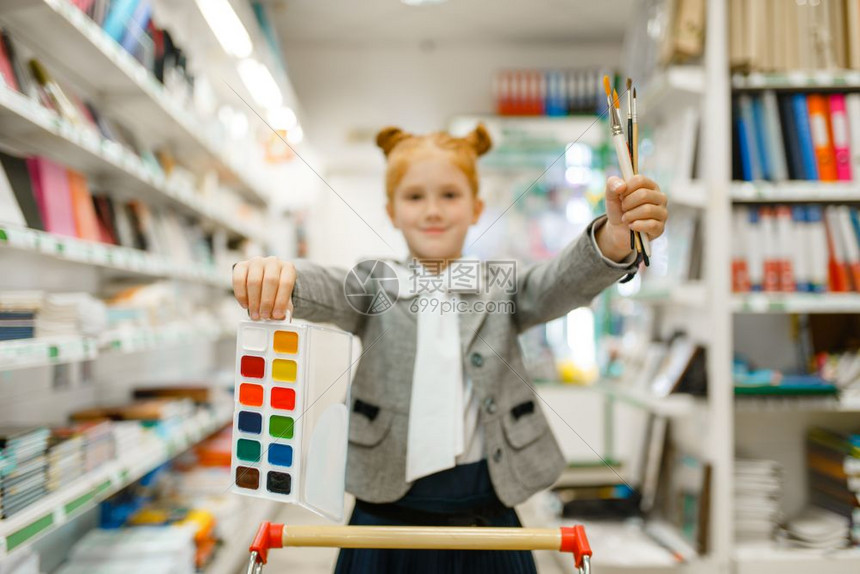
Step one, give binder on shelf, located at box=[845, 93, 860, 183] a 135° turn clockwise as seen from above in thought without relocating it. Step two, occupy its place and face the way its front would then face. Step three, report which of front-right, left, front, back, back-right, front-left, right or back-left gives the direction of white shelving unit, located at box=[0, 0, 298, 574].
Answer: left

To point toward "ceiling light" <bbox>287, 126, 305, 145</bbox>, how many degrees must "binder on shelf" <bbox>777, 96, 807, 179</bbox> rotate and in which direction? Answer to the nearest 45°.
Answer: approximately 45° to its right

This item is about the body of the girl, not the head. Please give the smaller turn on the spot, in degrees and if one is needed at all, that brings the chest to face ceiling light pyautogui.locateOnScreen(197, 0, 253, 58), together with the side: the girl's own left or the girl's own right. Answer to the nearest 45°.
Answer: approximately 135° to the girl's own right

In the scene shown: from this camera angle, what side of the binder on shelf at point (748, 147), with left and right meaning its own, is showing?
front

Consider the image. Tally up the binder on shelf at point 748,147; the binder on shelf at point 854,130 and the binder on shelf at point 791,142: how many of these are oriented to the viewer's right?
0

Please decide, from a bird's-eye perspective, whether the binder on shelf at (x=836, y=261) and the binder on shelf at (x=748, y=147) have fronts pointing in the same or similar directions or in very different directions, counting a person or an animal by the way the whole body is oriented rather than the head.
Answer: same or similar directions

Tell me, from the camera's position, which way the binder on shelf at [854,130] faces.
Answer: facing the viewer

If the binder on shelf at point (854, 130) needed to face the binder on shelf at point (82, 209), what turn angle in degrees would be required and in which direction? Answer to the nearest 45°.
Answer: approximately 45° to its right

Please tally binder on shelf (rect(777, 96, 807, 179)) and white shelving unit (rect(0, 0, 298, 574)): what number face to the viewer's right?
1

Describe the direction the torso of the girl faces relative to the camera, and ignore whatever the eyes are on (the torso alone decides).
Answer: toward the camera

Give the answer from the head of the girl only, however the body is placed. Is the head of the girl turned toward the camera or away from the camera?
toward the camera

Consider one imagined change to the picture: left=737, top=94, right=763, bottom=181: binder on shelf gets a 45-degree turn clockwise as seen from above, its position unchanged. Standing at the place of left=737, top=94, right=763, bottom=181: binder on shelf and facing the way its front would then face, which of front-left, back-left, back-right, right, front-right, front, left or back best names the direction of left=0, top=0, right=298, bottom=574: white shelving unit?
front
